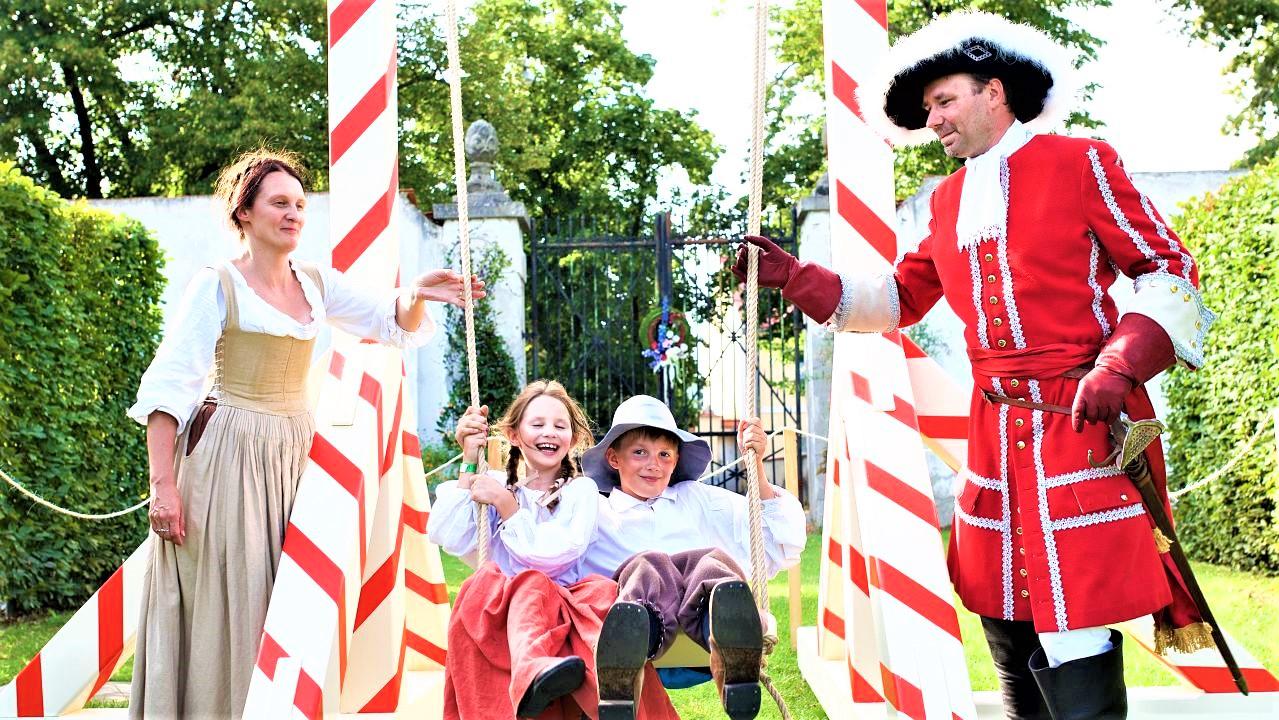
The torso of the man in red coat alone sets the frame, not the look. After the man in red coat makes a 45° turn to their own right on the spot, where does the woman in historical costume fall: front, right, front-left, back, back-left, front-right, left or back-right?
front

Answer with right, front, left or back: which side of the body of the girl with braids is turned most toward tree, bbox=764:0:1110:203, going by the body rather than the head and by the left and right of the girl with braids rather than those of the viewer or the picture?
back

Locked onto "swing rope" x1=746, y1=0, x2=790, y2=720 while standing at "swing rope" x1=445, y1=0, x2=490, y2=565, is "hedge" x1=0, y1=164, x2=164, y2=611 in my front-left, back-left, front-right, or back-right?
back-left

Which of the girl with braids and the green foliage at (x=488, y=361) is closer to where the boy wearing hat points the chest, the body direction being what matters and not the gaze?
the girl with braids

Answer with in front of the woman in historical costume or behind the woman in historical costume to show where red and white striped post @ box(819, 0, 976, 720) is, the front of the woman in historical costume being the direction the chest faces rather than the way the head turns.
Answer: in front

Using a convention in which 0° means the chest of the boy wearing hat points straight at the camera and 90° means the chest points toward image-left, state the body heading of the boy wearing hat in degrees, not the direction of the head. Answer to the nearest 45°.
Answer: approximately 0°

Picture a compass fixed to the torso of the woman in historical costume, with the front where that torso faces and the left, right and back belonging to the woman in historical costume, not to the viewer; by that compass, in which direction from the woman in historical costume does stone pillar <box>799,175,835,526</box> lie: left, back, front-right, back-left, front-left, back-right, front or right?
left

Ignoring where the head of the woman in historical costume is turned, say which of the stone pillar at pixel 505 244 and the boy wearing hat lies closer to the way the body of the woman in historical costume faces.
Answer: the boy wearing hat

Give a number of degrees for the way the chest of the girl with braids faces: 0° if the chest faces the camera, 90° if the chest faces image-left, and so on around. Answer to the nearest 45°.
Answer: approximately 0°

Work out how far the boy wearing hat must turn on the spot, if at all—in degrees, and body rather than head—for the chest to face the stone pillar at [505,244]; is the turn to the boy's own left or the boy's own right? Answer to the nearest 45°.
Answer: approximately 180°

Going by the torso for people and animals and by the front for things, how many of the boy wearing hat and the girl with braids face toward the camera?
2

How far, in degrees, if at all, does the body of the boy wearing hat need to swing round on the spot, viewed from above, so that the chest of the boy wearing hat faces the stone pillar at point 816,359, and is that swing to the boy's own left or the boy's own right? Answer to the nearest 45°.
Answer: approximately 180°
